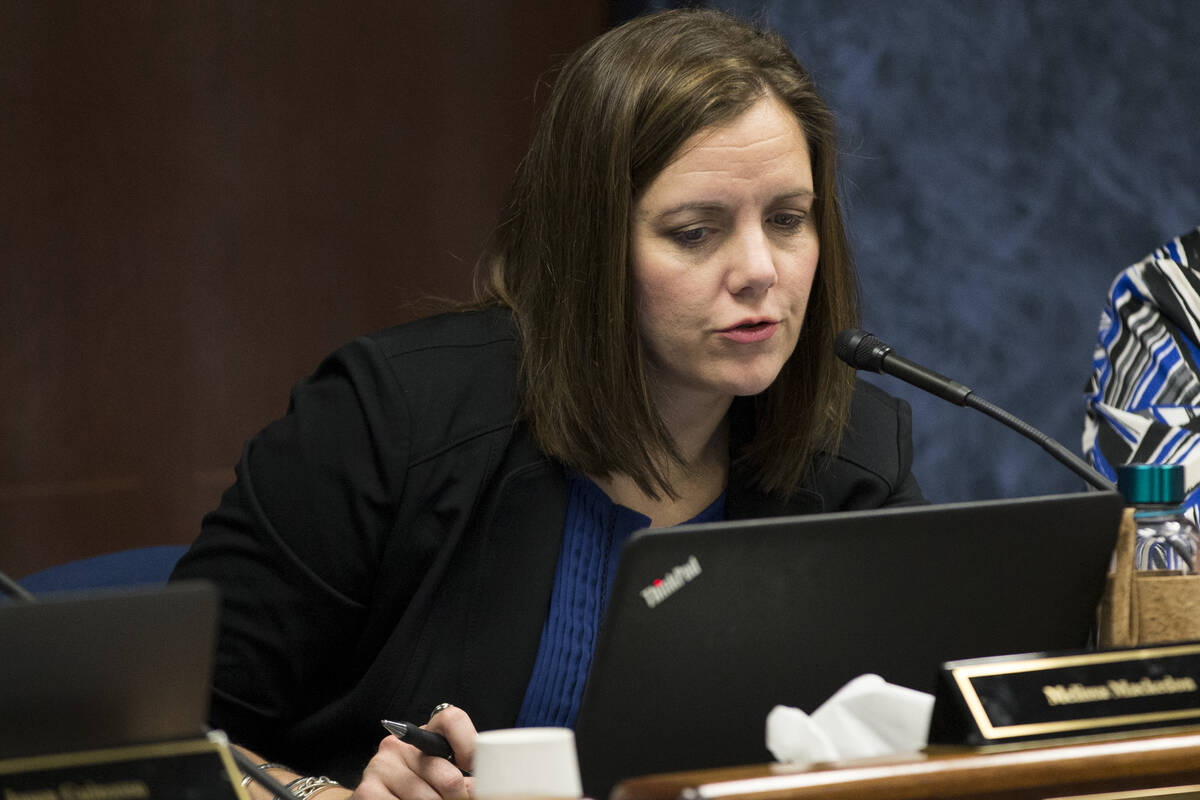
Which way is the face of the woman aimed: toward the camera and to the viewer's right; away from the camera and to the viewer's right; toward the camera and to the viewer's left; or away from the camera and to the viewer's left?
toward the camera and to the viewer's right

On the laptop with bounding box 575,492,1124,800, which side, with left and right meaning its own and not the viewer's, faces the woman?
front

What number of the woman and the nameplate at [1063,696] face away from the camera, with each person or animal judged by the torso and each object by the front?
0

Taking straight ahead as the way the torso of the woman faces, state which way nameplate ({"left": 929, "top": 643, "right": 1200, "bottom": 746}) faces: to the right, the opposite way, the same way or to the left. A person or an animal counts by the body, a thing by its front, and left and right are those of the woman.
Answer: the same way

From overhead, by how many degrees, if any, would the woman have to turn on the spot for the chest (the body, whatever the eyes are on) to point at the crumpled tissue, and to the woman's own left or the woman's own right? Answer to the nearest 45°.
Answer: approximately 45° to the woman's own right

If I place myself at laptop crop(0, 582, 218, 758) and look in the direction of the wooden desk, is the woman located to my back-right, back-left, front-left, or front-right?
front-left

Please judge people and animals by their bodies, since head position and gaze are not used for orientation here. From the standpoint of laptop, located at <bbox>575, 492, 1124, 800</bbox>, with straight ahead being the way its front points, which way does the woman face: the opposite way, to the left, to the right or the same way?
the opposite way

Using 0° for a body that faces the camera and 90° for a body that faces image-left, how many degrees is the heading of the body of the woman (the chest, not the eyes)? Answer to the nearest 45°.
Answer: approximately 315°

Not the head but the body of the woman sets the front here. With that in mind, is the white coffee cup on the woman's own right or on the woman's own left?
on the woman's own right

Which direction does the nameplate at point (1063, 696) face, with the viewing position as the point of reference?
facing the viewer and to the right of the viewer

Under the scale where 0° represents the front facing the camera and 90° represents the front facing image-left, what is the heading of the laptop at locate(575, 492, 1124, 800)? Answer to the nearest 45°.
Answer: approximately 135°
